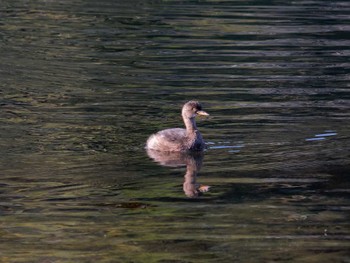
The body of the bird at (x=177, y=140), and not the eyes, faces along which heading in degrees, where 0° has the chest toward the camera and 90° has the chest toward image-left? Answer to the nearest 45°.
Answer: approximately 270°
